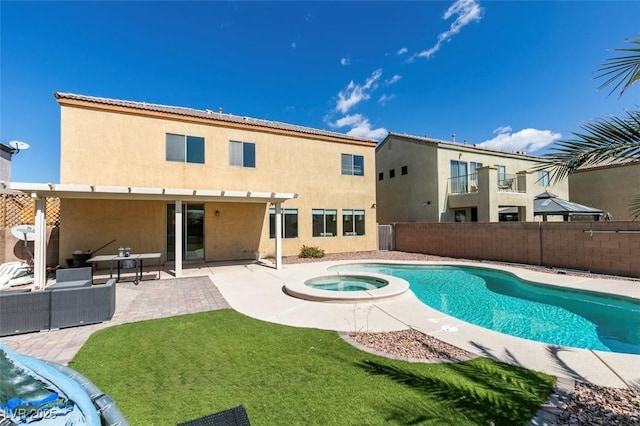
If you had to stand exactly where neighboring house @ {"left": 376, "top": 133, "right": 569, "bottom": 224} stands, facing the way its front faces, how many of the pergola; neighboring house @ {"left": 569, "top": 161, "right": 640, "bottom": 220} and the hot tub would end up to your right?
1
